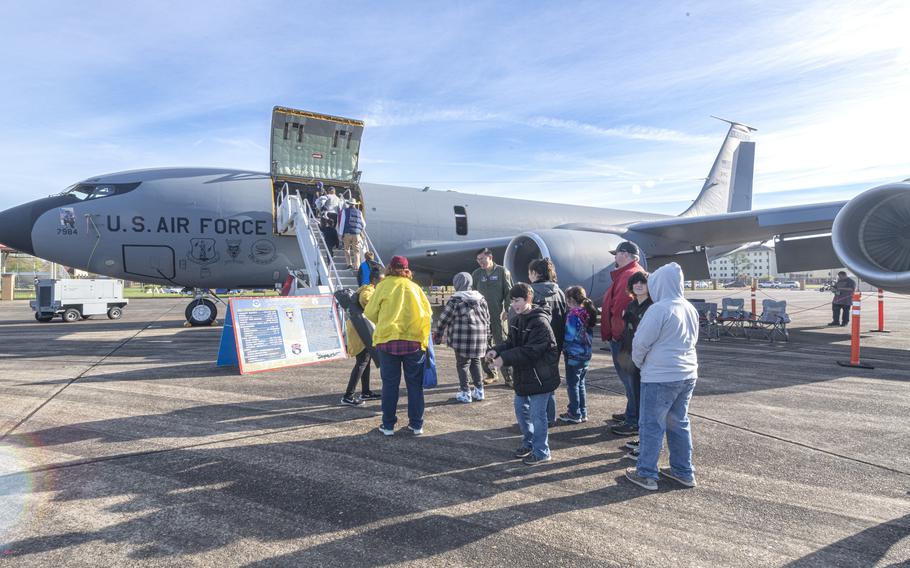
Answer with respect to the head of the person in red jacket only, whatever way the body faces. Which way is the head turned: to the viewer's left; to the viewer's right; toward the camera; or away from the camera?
to the viewer's left

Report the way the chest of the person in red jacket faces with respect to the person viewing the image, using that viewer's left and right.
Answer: facing to the left of the viewer

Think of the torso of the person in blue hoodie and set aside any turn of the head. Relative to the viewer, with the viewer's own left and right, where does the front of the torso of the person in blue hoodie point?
facing to the left of the viewer

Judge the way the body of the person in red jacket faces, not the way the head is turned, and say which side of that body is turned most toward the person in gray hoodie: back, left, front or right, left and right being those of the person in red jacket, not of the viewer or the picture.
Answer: left

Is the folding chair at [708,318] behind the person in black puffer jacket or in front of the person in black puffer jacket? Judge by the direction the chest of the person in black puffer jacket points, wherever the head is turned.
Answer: behind

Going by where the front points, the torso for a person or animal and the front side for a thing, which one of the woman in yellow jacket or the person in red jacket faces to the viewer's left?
the person in red jacket

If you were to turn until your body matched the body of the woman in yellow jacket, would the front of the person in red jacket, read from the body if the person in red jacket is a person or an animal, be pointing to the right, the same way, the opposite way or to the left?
to the left

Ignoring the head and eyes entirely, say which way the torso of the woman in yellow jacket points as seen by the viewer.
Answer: away from the camera

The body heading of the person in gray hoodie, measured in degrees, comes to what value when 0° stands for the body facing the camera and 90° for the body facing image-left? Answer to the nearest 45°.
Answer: approximately 135°
